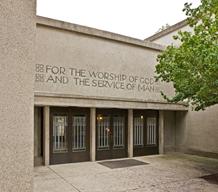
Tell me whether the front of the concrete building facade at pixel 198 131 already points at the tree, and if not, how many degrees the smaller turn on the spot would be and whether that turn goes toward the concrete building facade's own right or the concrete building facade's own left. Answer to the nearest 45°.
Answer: approximately 45° to the concrete building facade's own left

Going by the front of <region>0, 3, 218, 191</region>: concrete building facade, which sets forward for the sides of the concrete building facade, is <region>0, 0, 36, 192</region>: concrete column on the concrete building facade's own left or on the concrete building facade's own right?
on the concrete building facade's own right

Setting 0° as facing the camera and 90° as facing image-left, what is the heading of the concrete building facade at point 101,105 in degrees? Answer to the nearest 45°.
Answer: approximately 315°
